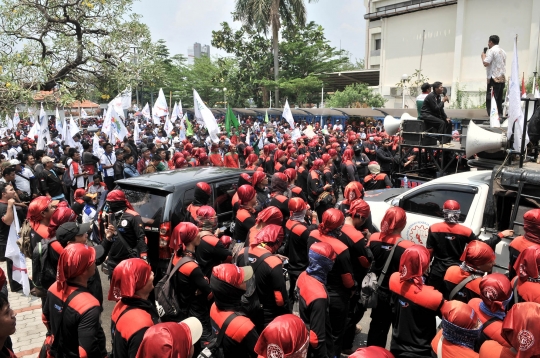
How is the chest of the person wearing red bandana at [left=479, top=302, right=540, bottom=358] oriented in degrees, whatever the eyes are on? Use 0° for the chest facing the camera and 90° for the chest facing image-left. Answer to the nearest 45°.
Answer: approximately 180°

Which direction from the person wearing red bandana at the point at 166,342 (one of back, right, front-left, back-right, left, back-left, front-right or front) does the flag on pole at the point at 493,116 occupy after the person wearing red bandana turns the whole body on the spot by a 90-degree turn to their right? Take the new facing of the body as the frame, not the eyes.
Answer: left

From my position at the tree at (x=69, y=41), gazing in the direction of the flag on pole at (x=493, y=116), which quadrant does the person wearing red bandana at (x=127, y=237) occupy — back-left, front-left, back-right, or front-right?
front-right

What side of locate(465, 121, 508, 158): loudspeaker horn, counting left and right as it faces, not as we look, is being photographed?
left

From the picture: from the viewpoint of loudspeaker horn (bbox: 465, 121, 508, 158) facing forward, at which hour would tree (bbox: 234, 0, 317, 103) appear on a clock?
The tree is roughly at 2 o'clock from the loudspeaker horn.

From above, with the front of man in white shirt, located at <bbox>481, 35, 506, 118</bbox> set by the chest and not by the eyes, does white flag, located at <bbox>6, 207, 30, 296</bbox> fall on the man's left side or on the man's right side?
on the man's left side

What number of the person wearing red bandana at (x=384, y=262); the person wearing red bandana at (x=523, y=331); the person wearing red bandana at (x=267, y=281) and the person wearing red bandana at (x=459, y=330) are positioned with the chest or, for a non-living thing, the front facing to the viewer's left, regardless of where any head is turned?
0

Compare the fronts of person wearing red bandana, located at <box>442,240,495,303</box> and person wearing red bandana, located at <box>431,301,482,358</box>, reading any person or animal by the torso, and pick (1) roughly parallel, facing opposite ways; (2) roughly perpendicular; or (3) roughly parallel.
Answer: roughly parallel

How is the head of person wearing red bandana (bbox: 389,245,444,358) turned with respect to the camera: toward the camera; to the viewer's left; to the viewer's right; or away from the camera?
away from the camera

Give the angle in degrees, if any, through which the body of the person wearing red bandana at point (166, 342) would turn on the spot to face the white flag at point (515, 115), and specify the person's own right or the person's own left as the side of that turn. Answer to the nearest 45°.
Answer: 0° — they already face it

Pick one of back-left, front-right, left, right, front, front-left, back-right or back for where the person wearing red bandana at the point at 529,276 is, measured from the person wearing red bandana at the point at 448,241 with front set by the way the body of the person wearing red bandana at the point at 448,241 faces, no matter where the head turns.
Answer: back-right

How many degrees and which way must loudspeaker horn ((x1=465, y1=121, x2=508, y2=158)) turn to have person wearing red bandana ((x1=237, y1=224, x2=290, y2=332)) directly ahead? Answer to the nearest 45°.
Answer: approximately 45° to its left

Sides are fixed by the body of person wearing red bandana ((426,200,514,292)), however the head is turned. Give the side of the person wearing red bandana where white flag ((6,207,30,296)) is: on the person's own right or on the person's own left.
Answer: on the person's own left

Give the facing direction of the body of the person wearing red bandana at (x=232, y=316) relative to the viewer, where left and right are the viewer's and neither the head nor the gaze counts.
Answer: facing away from the viewer and to the right of the viewer

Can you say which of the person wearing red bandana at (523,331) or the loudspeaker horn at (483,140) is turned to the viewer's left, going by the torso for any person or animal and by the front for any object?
the loudspeaker horn
